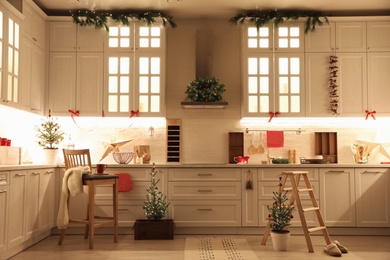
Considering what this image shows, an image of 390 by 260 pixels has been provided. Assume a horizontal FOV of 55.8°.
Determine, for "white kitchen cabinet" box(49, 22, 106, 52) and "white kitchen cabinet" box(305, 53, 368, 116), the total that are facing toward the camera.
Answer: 2

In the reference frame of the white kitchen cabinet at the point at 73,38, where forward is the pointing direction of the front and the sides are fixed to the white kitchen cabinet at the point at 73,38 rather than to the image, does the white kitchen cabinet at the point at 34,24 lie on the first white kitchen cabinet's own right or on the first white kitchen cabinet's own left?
on the first white kitchen cabinet's own right

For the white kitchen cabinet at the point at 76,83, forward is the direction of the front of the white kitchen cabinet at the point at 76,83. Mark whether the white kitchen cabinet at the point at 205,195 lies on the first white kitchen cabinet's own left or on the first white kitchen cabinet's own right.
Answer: on the first white kitchen cabinet's own left

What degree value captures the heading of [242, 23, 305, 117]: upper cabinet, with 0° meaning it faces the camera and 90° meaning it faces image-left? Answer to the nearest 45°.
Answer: approximately 0°

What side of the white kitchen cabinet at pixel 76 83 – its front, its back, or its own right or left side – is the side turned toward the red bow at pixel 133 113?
left
